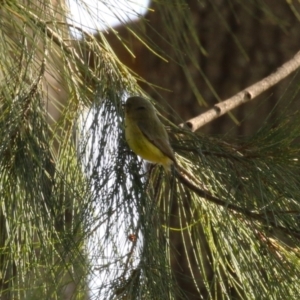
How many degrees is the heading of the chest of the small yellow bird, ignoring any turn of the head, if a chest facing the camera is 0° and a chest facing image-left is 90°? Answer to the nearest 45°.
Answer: approximately 90°
